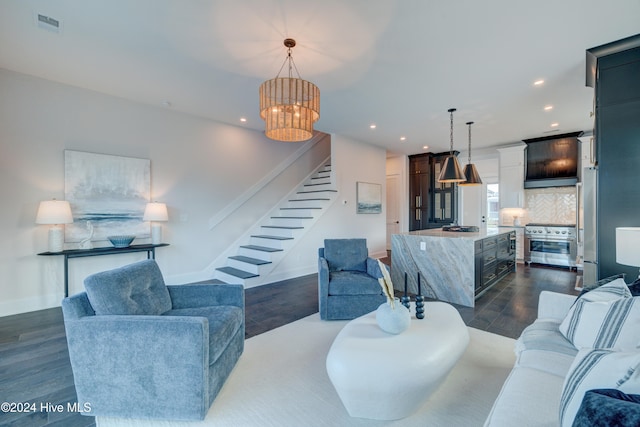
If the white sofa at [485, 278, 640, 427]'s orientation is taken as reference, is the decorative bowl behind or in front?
in front

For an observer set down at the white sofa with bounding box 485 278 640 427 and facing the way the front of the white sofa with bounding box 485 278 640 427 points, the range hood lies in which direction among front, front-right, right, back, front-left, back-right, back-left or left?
right

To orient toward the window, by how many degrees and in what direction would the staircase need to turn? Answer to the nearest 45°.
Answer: approximately 135° to its left

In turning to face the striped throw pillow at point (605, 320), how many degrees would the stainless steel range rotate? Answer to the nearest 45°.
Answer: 0° — it already faces it

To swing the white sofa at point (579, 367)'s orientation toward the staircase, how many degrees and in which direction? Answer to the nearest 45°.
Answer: approximately 45° to its right

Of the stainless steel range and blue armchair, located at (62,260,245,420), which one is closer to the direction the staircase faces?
the blue armchair

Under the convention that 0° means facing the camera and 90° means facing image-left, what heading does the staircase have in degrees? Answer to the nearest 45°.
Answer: approximately 45°

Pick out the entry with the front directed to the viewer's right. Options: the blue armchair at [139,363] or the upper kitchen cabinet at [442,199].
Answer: the blue armchair

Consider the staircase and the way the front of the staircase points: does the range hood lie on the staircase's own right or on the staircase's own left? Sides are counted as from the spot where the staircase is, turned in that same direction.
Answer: on the staircase's own left

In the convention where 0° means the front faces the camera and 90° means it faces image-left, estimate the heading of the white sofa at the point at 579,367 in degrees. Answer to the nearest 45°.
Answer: approximately 90°

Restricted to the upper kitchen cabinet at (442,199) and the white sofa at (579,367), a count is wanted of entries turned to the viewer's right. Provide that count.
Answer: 0

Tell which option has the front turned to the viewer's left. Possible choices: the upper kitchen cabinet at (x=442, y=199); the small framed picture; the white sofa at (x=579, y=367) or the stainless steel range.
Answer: the white sofa
